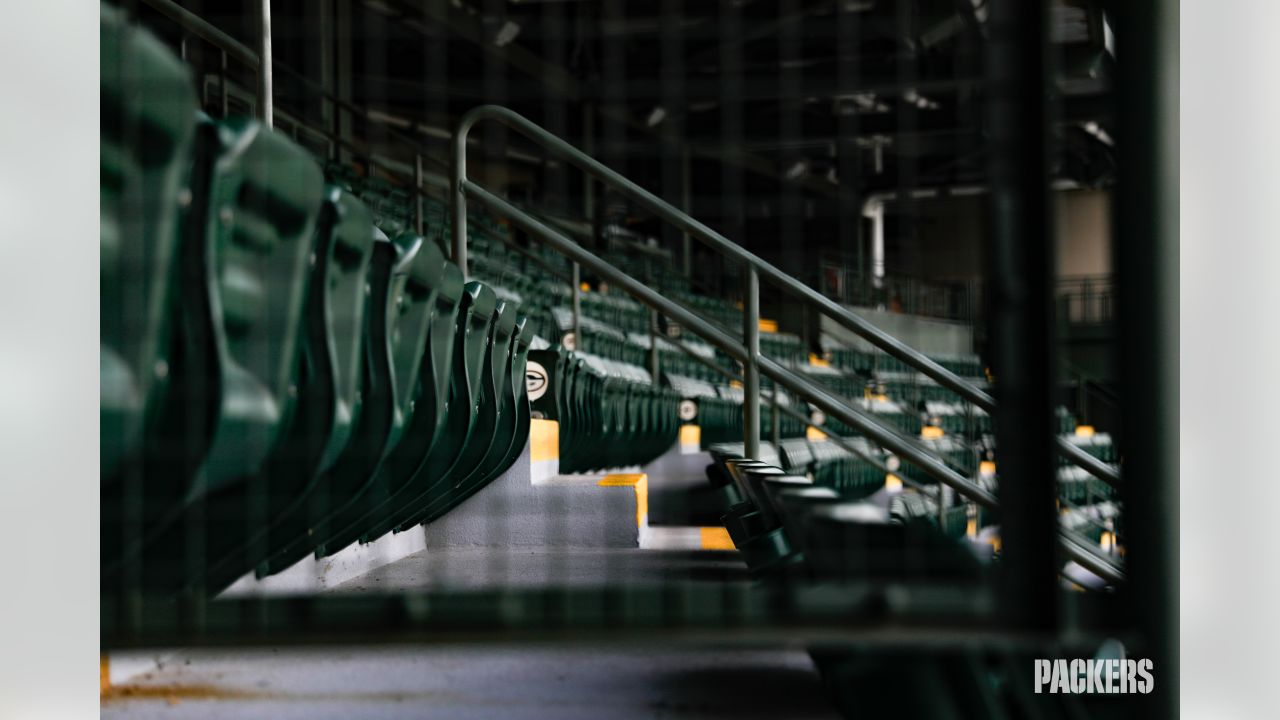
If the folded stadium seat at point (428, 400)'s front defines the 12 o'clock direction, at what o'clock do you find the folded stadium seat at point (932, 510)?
the folded stadium seat at point (932, 510) is roughly at 10 o'clock from the folded stadium seat at point (428, 400).
